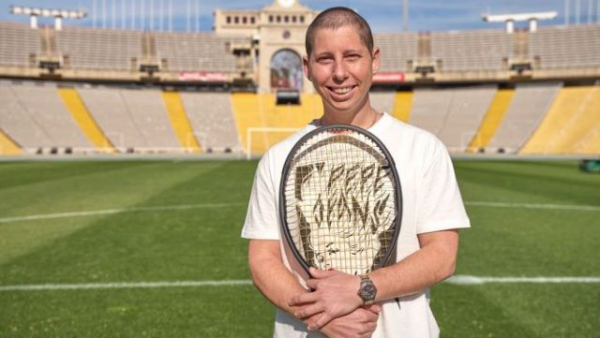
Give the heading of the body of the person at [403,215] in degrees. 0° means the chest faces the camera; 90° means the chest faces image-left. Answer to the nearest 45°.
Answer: approximately 0°
